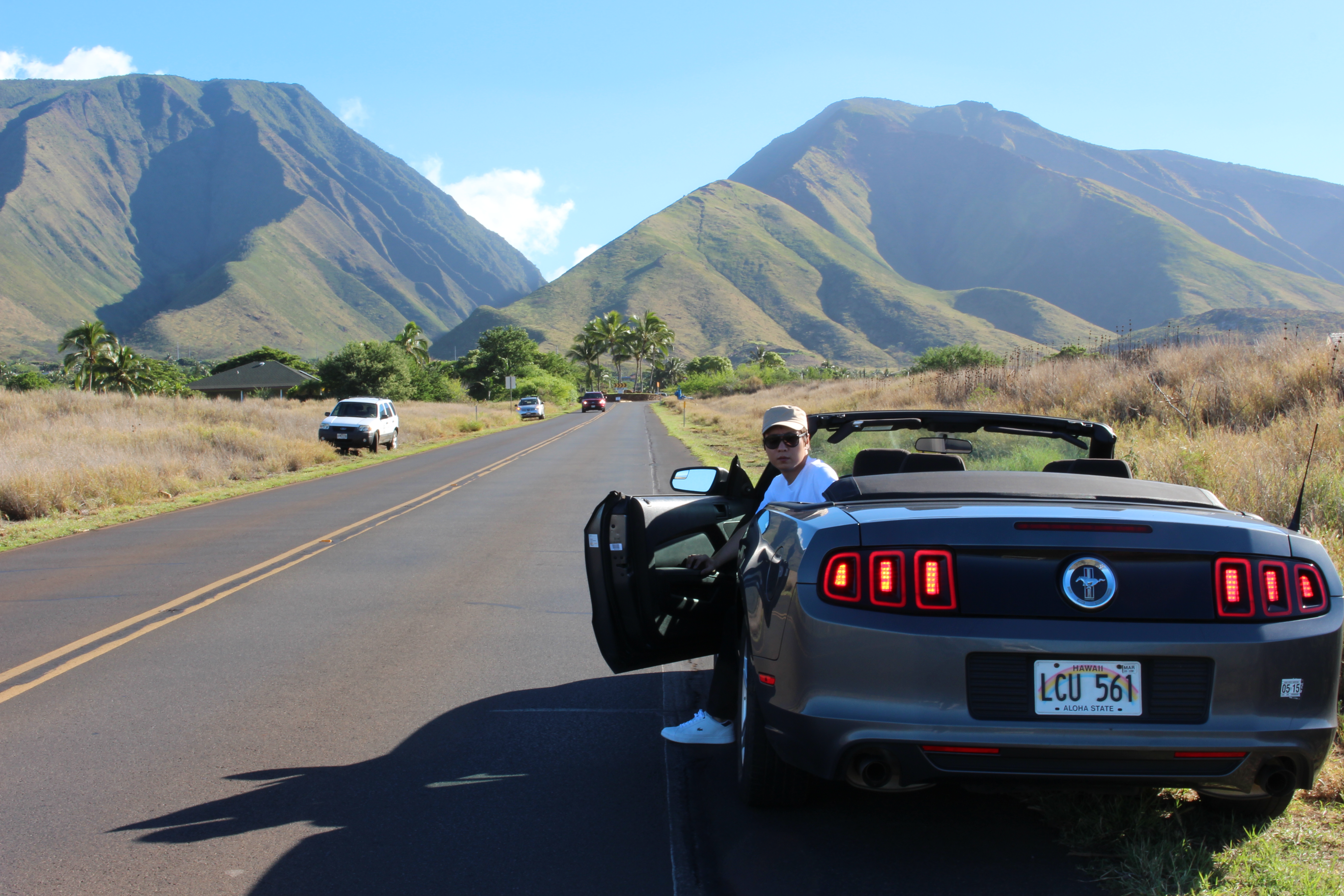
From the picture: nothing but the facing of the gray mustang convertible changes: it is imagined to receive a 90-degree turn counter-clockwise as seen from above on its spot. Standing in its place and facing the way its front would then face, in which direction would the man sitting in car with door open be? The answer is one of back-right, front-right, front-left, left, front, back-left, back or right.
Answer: front-right

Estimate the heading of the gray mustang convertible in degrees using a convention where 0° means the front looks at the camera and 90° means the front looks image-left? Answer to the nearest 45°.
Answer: approximately 180°

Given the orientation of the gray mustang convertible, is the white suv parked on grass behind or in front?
in front
